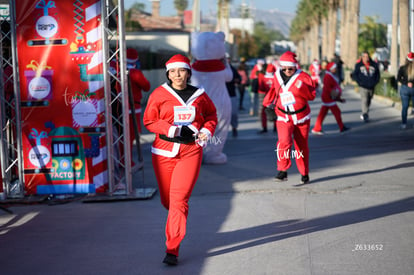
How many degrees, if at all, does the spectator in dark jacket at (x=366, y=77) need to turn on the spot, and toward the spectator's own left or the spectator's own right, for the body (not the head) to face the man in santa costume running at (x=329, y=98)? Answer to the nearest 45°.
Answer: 0° — they already face them

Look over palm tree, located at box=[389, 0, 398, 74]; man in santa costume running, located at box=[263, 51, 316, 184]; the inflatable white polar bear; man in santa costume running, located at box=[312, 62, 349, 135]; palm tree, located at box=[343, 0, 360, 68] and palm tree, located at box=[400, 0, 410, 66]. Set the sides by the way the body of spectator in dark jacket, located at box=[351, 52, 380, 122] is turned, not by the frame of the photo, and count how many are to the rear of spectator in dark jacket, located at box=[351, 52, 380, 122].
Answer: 3

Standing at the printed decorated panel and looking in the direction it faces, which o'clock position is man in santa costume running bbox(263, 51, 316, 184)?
The man in santa costume running is roughly at 9 o'clock from the printed decorated panel.

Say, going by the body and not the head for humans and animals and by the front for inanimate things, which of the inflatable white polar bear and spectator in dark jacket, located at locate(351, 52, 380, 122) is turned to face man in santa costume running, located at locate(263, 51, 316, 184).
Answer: the spectator in dark jacket

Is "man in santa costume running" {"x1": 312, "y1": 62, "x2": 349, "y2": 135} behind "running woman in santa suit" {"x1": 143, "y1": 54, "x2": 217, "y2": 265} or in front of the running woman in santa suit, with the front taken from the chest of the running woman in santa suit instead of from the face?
behind

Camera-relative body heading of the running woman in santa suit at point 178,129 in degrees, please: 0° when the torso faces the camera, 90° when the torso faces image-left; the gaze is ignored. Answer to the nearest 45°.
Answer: approximately 0°
